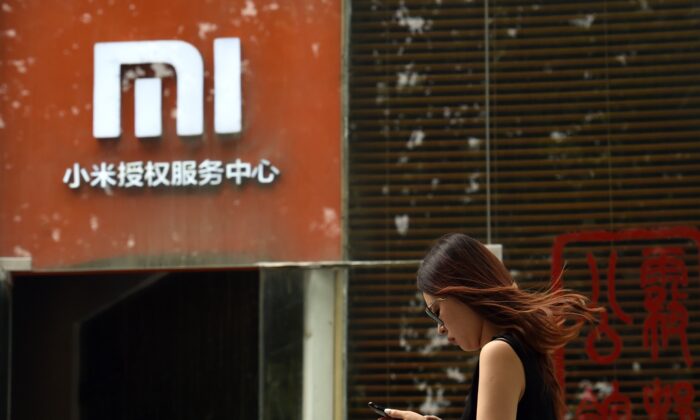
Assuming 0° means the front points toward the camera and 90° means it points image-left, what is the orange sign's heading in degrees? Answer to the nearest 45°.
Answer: approximately 0°

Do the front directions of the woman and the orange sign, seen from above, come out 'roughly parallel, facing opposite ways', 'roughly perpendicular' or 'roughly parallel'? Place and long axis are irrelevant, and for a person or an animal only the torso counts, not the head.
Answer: roughly perpendicular

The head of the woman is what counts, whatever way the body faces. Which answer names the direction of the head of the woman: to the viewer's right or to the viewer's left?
to the viewer's left

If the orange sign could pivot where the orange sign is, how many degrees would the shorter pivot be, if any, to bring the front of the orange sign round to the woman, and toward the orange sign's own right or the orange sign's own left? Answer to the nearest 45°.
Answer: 0° — it already faces them

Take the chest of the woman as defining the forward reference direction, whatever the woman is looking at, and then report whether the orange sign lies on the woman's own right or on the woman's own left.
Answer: on the woman's own right

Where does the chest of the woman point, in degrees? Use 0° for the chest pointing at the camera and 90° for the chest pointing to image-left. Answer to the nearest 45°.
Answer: approximately 90°
